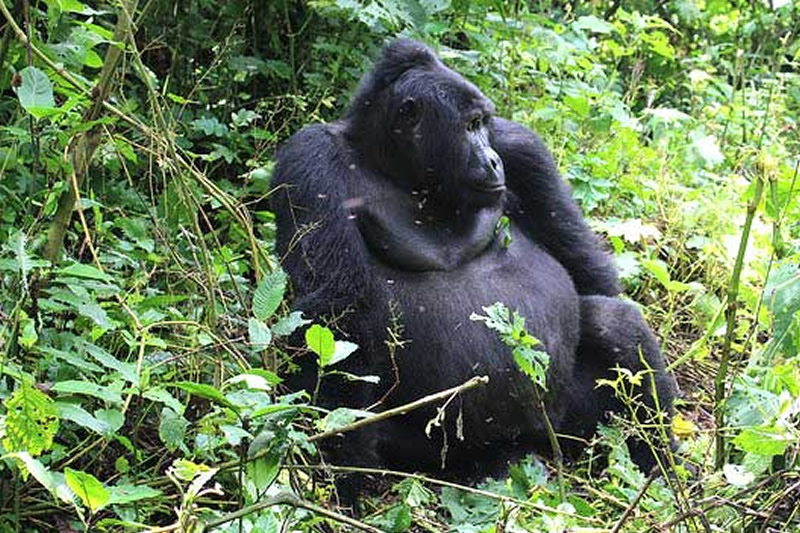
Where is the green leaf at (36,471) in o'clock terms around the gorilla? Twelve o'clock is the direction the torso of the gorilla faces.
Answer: The green leaf is roughly at 2 o'clock from the gorilla.

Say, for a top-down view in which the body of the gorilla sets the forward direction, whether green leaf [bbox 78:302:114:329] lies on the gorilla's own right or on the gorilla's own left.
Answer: on the gorilla's own right

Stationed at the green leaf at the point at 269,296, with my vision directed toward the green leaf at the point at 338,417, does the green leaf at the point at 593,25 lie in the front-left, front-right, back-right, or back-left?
back-left

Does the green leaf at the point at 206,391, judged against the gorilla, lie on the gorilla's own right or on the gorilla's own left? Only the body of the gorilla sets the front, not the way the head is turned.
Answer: on the gorilla's own right

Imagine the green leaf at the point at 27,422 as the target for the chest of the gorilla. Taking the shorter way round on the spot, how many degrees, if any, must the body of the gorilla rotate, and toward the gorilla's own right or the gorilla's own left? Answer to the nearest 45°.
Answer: approximately 45° to the gorilla's own right

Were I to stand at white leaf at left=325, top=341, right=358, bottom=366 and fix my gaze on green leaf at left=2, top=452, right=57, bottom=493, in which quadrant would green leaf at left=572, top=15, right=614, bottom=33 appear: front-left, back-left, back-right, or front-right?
back-right

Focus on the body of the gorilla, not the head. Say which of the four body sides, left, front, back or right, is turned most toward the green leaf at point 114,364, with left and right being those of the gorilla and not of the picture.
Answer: right

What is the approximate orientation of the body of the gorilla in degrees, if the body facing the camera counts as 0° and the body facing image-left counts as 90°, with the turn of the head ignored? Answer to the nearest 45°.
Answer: approximately 315°

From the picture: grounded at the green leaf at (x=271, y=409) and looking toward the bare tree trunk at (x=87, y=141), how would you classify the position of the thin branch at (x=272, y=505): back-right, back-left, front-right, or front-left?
back-left

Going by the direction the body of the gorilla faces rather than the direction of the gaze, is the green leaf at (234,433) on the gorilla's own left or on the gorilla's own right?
on the gorilla's own right

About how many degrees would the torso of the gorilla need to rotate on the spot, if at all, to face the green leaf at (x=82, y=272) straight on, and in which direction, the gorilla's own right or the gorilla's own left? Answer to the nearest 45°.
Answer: approximately 90° to the gorilla's own right
